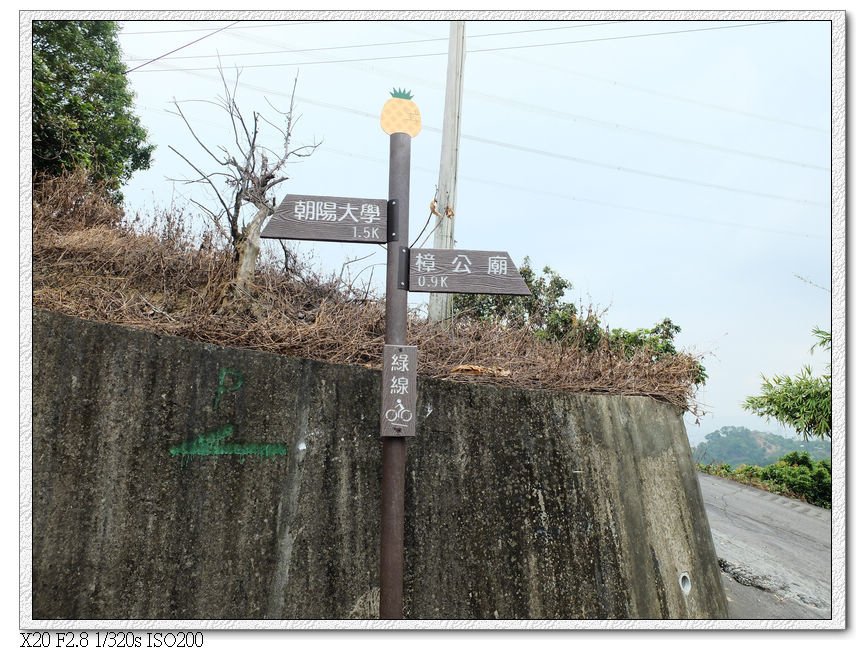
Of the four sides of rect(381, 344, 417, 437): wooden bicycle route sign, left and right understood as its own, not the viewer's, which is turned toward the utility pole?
back

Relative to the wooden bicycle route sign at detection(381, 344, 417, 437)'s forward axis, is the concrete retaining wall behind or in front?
behind

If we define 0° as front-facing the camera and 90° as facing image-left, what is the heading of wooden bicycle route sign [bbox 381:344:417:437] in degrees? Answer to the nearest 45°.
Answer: approximately 0°
